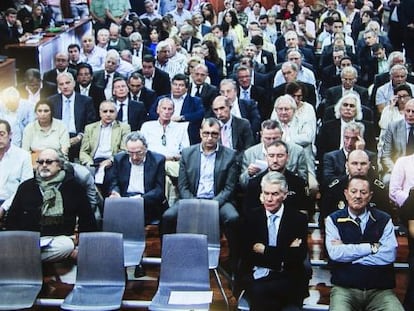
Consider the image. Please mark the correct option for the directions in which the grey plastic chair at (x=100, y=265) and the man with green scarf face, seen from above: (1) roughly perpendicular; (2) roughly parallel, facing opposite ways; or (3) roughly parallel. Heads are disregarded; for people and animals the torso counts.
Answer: roughly parallel

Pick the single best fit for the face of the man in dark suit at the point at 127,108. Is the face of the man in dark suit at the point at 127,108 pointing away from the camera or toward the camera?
toward the camera

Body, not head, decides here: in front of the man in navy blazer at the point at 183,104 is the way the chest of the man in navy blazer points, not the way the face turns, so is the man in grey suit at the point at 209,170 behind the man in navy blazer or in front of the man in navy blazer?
in front

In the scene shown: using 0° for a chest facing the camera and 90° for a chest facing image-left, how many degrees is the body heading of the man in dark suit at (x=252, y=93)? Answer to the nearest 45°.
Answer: approximately 0°

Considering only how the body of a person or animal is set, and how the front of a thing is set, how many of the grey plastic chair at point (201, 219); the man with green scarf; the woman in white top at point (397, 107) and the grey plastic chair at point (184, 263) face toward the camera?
4

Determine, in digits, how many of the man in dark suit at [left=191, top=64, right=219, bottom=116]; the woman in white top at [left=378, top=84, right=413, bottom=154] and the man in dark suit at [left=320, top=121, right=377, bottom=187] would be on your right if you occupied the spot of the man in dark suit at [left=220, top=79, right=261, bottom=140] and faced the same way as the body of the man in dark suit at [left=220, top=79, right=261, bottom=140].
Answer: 1

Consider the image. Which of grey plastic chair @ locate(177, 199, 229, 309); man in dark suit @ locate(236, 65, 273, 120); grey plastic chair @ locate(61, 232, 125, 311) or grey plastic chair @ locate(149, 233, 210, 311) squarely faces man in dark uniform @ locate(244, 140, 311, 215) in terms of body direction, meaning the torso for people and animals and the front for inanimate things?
man in dark suit @ locate(236, 65, 273, 120)

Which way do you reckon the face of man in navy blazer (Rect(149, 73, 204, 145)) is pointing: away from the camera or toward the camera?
toward the camera

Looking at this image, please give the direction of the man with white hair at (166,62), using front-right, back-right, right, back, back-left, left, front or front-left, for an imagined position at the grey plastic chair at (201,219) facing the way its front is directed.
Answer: back

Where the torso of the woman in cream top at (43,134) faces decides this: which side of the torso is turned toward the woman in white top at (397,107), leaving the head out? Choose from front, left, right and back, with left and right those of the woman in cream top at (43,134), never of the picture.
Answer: left

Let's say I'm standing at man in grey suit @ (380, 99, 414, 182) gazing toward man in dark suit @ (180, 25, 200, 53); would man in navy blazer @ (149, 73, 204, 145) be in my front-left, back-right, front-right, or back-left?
front-left

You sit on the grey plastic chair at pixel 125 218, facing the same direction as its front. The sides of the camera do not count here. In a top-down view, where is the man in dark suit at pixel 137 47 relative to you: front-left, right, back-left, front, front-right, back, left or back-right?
back

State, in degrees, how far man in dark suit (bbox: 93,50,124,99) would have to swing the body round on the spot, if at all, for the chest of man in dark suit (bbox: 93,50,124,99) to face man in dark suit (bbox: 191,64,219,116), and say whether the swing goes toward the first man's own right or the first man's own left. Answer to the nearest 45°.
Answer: approximately 45° to the first man's own left

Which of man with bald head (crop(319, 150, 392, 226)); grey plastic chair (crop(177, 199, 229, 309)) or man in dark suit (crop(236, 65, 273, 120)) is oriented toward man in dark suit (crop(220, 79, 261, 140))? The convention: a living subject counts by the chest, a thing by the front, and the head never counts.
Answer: man in dark suit (crop(236, 65, 273, 120))

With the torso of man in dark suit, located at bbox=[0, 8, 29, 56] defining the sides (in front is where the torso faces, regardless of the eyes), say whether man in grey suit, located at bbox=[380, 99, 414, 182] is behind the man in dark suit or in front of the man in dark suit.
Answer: in front

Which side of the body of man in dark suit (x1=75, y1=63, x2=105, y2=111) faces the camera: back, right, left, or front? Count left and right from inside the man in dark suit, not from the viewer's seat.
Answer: front

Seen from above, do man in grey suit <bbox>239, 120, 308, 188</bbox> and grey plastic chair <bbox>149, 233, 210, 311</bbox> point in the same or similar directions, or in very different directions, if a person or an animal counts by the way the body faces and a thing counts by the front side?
same or similar directions

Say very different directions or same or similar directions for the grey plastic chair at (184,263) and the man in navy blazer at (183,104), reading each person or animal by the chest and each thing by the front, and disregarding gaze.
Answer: same or similar directions

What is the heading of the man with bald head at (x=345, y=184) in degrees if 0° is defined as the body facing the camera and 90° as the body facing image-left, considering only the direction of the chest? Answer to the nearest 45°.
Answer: approximately 0°

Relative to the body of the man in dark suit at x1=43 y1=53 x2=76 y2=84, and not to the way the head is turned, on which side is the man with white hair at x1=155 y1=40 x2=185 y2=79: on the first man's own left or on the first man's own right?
on the first man's own left
